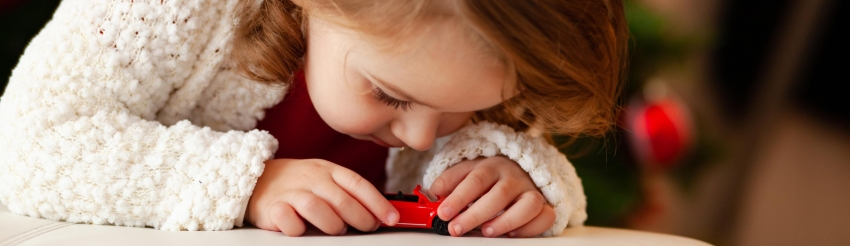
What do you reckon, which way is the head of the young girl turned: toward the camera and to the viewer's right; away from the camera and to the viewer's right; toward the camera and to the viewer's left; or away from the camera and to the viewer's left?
toward the camera and to the viewer's right

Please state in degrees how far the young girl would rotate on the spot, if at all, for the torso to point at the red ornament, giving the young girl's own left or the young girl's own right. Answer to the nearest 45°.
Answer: approximately 90° to the young girl's own left

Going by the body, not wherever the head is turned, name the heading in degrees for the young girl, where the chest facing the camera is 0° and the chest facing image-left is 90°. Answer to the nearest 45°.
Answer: approximately 315°
